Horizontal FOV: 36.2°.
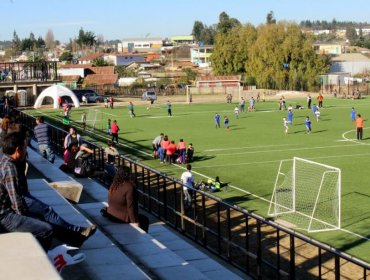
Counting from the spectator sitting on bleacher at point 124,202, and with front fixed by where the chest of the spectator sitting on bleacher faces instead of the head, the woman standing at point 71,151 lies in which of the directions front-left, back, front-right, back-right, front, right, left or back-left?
front-left

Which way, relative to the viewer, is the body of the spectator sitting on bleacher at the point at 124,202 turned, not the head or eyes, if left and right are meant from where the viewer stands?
facing away from the viewer and to the right of the viewer

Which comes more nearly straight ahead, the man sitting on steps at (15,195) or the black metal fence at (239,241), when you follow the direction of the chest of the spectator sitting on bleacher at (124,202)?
the black metal fence

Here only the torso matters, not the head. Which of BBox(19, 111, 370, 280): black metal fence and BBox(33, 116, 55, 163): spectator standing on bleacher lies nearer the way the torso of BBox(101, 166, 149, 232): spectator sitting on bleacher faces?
the black metal fence

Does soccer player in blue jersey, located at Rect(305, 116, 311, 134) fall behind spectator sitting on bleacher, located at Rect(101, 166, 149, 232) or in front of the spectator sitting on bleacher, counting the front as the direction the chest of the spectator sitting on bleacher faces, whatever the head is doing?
in front

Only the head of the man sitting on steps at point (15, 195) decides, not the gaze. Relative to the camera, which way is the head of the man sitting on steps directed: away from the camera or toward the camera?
away from the camera

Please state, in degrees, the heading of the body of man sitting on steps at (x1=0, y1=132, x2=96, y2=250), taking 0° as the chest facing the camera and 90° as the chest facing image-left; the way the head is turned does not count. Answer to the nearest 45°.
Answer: approximately 270°

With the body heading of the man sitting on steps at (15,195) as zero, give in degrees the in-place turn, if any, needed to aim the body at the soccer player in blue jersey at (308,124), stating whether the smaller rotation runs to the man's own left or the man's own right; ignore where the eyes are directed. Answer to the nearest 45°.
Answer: approximately 45° to the man's own left

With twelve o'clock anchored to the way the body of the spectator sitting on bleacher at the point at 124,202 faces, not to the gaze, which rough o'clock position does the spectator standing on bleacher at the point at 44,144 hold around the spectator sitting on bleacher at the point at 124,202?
the spectator standing on bleacher at the point at 44,144 is roughly at 10 o'clock from the spectator sitting on bleacher at the point at 124,202.

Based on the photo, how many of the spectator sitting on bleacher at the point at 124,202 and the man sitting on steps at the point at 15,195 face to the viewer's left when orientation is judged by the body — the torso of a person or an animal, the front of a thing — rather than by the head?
0
